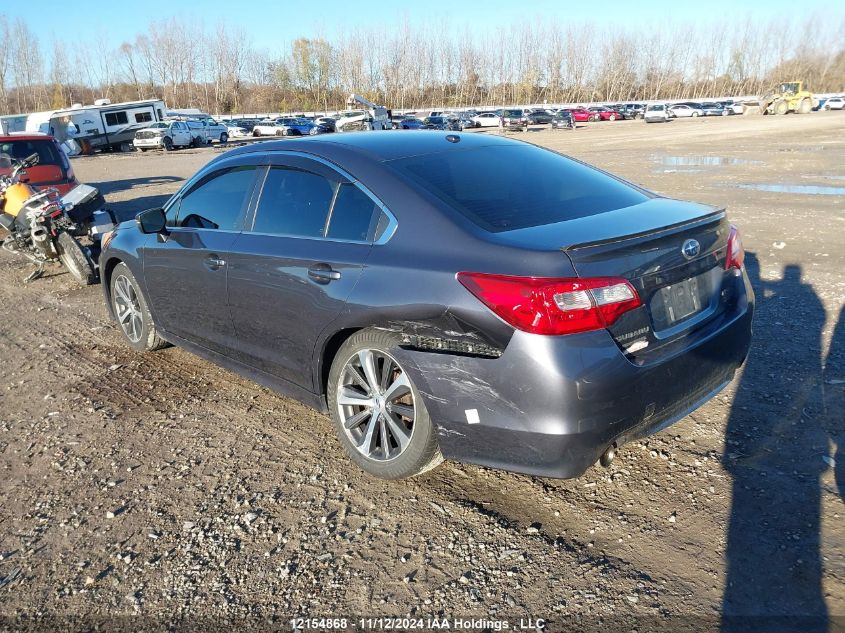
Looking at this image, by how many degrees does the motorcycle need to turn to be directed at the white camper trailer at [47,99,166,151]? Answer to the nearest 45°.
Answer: approximately 45° to its right

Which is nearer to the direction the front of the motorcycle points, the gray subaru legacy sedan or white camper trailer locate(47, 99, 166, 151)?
the white camper trailer

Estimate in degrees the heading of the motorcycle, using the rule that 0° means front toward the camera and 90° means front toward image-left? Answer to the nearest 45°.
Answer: approximately 135°

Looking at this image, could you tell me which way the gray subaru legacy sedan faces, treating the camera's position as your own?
facing away from the viewer and to the left of the viewer

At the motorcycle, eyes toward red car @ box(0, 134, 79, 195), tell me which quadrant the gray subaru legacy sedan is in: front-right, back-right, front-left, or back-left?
back-right

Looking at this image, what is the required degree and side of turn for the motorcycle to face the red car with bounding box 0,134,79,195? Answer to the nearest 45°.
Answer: approximately 45° to its right
